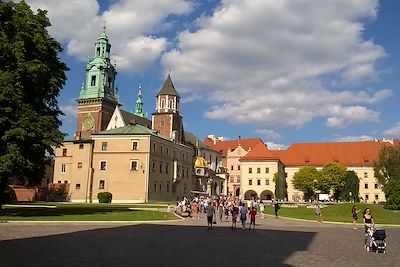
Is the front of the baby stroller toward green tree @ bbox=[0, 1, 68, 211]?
no

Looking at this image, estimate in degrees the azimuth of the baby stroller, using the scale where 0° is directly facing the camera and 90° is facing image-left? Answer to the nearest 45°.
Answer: approximately 315°
